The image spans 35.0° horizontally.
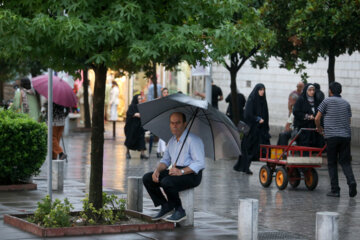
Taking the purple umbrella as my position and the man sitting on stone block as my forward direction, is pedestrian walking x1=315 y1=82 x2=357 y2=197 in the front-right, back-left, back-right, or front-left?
front-left

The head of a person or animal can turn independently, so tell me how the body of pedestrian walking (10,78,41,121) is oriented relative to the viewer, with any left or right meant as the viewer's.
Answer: facing away from the viewer

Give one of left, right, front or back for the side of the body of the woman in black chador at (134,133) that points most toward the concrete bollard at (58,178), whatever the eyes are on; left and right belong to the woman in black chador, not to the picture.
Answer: right

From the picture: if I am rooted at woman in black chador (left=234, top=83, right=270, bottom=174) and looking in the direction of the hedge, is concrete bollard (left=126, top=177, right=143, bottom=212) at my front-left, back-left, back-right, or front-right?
front-left

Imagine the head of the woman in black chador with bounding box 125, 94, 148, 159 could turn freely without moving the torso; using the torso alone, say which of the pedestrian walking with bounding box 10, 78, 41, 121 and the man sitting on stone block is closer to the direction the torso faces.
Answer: the man sitting on stone block

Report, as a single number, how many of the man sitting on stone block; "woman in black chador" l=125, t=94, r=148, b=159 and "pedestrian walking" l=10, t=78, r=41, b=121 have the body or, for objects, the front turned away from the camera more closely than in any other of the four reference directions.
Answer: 1

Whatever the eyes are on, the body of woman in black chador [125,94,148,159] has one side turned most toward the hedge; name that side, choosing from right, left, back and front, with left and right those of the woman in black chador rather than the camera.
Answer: right
